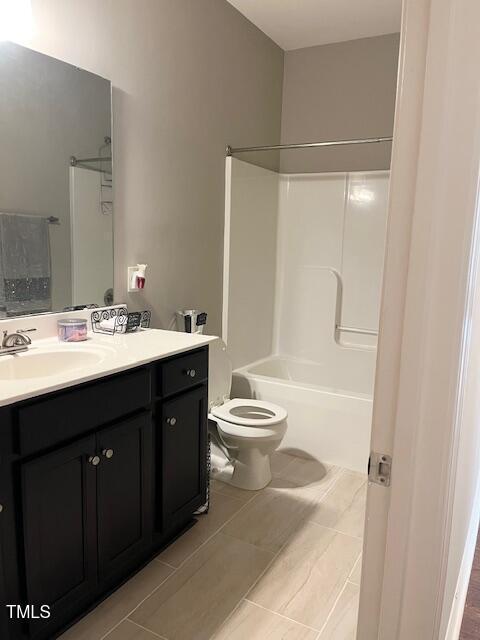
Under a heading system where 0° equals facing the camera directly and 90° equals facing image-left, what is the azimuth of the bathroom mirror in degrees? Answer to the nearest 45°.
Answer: approximately 315°

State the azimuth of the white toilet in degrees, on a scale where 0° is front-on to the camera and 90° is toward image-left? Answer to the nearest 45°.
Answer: approximately 315°

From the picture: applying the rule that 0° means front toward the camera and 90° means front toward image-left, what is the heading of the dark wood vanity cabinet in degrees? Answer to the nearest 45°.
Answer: approximately 315°

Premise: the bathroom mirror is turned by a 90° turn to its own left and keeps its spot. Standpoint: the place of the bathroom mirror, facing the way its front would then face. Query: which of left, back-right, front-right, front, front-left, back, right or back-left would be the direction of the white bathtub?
front-right

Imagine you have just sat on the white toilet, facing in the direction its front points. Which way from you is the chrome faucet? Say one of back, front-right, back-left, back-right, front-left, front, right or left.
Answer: right

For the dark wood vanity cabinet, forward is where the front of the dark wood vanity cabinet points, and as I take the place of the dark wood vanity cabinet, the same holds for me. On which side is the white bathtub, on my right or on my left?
on my left

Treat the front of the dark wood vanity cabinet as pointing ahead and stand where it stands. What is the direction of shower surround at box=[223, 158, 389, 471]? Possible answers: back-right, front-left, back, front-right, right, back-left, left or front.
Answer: left

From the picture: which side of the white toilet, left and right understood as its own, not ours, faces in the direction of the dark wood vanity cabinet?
right

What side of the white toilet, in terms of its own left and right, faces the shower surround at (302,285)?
left

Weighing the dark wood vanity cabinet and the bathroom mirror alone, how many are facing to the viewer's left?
0
